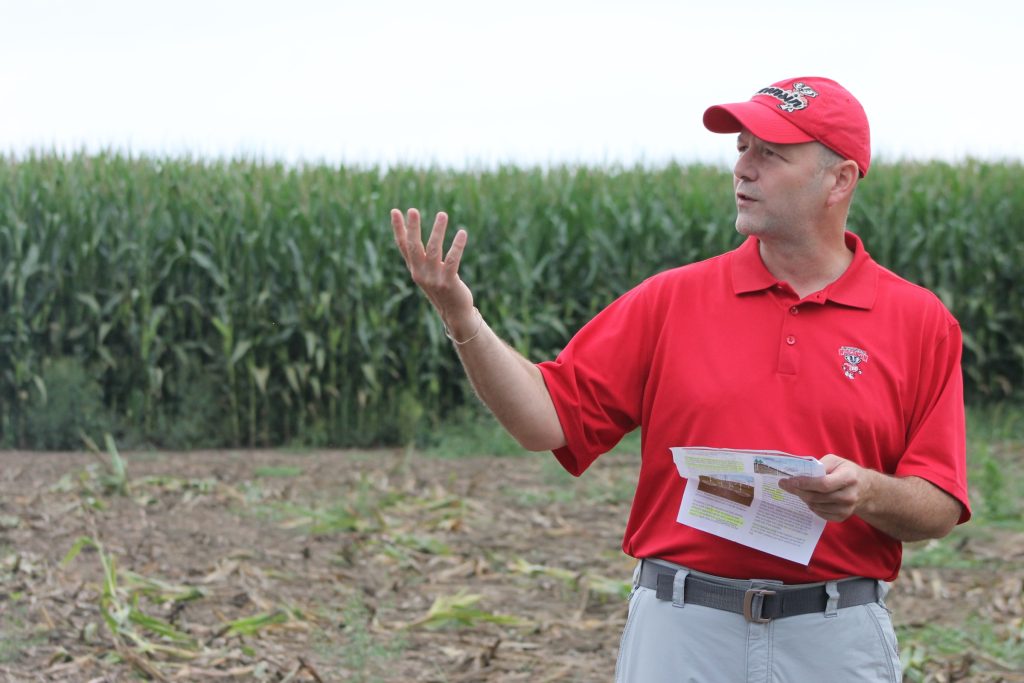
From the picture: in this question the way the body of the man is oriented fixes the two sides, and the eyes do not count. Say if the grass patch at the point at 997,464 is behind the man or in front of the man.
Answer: behind

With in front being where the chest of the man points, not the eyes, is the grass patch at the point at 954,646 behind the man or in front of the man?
behind

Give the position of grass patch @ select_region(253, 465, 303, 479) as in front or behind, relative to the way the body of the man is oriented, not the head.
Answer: behind

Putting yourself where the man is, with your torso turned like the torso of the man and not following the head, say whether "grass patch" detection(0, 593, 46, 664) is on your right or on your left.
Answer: on your right

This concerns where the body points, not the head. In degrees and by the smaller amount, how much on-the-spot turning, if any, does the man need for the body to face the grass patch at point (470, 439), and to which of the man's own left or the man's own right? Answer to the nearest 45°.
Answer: approximately 180°

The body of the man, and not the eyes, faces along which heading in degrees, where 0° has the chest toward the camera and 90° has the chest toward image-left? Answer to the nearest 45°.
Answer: approximately 0°
